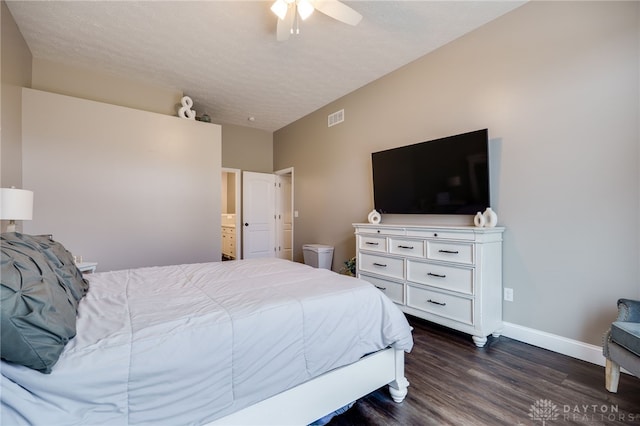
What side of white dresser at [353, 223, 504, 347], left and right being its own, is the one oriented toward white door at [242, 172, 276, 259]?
right

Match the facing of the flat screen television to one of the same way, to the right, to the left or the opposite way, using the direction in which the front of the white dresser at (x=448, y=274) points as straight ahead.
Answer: the same way

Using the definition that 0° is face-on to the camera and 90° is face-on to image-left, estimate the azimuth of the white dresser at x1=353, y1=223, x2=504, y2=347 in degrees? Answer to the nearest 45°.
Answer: approximately 45°

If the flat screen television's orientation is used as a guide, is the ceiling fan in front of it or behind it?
in front

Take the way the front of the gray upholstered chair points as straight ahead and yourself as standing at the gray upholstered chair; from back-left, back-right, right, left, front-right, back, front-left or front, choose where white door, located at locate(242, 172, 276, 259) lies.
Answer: front-right

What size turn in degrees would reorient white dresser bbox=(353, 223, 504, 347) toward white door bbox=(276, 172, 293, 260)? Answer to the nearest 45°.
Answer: approximately 90° to its right

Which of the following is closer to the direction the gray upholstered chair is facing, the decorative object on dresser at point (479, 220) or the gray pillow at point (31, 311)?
the gray pillow

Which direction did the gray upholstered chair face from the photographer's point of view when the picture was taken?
facing the viewer and to the left of the viewer

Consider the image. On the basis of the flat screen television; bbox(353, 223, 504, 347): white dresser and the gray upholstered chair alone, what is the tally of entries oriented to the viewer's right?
0

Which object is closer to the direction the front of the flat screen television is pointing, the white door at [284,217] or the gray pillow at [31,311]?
the gray pillow

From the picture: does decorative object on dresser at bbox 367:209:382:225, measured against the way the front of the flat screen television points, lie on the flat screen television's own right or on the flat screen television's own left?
on the flat screen television's own right

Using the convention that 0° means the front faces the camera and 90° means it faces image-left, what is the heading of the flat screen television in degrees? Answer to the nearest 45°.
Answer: approximately 45°

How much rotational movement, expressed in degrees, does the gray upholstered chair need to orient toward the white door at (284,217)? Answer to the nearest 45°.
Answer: approximately 45° to its right

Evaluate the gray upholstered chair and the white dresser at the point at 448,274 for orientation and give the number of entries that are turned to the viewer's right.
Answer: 0

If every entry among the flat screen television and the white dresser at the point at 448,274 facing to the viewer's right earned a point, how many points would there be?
0
